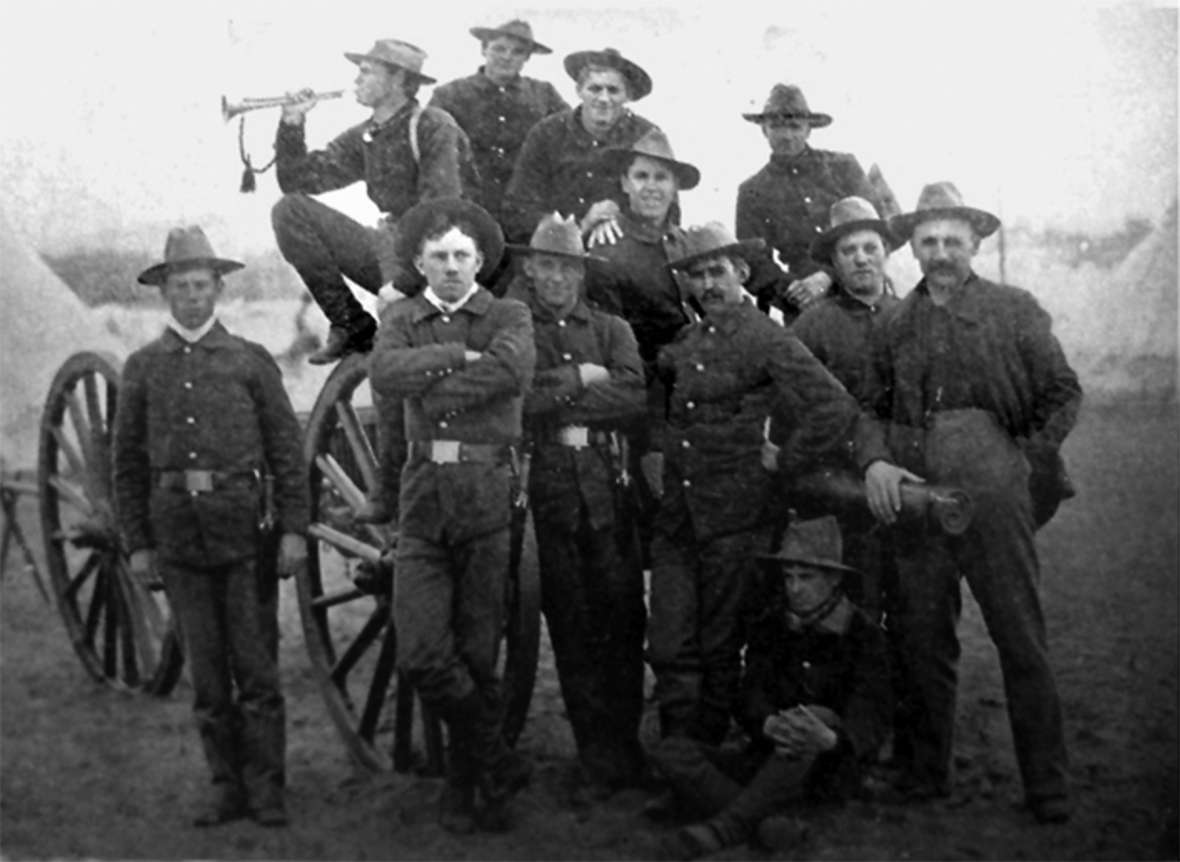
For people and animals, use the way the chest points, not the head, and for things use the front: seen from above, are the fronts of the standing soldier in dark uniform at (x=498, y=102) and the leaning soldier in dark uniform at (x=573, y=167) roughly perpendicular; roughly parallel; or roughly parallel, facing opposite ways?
roughly parallel

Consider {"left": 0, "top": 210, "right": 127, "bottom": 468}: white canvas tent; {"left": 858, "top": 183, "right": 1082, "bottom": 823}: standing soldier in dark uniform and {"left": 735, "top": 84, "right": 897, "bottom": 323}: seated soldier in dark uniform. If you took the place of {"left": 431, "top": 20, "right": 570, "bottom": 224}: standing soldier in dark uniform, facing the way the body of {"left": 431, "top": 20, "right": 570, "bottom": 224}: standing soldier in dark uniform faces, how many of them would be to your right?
1

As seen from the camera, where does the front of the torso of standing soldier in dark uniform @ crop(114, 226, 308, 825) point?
toward the camera

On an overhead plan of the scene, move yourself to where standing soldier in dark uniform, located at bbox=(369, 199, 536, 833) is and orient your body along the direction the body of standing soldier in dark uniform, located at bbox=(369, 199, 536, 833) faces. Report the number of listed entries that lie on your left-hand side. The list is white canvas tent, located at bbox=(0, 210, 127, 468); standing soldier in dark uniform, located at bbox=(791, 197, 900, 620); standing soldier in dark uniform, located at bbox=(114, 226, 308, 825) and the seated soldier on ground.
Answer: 2

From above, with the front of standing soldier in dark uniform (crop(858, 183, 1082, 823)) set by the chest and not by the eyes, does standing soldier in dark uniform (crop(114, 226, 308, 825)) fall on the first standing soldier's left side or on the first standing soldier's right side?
on the first standing soldier's right side

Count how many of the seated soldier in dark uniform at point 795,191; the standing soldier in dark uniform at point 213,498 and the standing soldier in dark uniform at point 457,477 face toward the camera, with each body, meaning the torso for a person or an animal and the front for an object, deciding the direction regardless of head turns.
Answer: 3

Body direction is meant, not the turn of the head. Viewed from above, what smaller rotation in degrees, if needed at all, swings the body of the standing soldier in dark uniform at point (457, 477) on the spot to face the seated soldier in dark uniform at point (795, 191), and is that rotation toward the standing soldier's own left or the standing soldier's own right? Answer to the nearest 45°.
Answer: approximately 90° to the standing soldier's own left

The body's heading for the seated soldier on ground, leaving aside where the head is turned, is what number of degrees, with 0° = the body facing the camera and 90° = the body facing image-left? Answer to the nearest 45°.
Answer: approximately 45°

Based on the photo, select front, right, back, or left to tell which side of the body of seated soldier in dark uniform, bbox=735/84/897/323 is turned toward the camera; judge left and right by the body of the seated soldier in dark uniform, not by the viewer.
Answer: front

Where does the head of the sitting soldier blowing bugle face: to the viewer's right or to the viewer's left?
to the viewer's left

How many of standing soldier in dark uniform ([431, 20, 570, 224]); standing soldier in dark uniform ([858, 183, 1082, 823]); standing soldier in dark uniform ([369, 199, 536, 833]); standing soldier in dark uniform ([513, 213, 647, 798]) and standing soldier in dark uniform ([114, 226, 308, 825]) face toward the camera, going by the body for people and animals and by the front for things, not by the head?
5

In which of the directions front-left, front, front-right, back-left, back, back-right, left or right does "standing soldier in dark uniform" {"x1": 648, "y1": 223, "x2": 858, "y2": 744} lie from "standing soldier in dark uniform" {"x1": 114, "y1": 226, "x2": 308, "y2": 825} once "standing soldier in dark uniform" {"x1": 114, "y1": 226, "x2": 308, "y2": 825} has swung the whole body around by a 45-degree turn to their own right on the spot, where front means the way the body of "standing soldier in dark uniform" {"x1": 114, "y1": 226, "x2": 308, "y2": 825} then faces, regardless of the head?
back-left

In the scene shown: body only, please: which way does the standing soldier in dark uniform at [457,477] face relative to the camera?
toward the camera

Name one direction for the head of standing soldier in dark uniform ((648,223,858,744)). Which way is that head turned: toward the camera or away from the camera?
toward the camera
